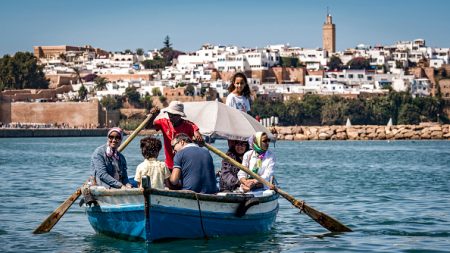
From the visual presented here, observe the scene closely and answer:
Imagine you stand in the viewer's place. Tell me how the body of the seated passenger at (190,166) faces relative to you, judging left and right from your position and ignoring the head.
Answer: facing away from the viewer and to the left of the viewer

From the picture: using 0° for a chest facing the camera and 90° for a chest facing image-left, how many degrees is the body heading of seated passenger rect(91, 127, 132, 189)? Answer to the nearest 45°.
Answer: approximately 315°

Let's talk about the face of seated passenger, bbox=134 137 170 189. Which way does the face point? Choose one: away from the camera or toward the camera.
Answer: away from the camera

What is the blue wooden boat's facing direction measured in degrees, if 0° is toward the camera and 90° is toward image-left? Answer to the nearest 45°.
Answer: approximately 45°

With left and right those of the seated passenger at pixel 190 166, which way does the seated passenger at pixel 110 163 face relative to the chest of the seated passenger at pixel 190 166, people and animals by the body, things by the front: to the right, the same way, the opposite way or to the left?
the opposite way

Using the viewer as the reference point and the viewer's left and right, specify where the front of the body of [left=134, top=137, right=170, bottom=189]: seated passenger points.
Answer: facing away from the viewer
